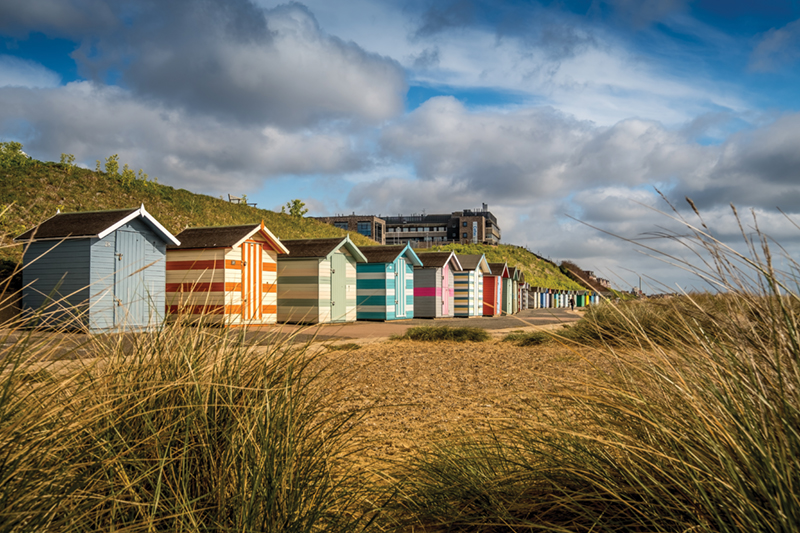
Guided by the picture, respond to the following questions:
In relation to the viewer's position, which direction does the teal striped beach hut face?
facing the viewer and to the right of the viewer

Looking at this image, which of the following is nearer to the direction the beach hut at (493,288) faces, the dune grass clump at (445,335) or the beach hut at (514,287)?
the dune grass clump

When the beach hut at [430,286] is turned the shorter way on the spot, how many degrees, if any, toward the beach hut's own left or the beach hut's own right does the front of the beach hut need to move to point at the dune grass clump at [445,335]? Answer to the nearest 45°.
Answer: approximately 45° to the beach hut's own right

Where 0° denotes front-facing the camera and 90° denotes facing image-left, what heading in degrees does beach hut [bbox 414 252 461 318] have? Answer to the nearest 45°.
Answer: approximately 315°

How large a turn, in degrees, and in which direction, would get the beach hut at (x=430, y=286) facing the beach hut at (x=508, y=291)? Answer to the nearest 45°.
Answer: approximately 90° to its left

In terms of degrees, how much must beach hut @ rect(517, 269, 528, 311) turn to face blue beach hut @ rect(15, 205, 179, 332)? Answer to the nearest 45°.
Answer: approximately 45° to its right

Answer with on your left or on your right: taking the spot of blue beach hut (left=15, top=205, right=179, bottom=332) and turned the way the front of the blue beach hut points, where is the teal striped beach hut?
on your left

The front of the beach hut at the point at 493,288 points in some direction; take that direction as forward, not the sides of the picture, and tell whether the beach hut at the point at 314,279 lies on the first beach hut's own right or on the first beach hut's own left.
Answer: on the first beach hut's own right

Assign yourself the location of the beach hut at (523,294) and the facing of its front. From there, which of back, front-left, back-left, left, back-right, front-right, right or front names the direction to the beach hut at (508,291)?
front-right

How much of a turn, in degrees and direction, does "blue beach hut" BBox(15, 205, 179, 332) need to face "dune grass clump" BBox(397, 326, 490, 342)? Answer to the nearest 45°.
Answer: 0° — it already faces it

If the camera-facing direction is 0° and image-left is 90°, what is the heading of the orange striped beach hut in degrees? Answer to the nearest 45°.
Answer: approximately 315°

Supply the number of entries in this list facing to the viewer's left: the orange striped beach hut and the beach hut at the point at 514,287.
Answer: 0
